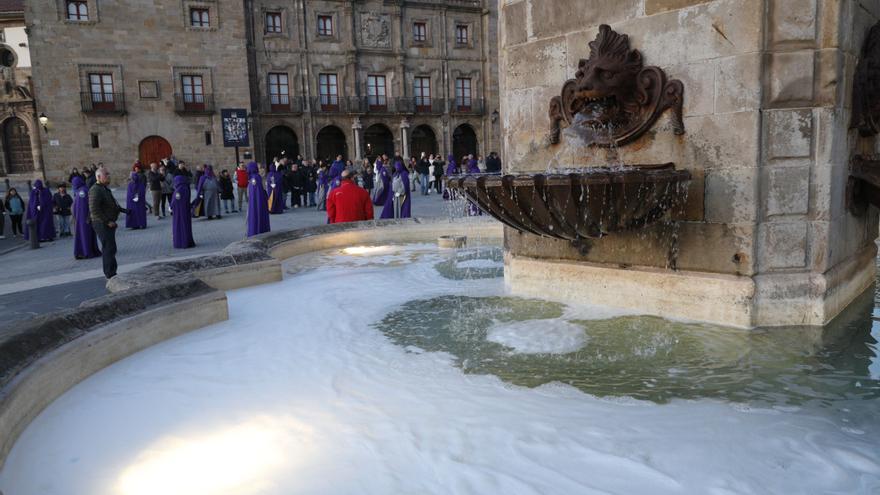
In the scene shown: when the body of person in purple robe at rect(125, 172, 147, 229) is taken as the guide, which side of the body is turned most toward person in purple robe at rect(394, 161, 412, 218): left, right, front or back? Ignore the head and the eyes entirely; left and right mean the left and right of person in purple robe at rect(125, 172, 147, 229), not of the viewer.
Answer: left

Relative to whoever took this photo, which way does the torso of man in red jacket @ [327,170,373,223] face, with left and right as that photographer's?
facing away from the viewer

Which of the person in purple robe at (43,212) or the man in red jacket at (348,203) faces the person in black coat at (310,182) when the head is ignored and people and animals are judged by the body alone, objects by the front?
the man in red jacket

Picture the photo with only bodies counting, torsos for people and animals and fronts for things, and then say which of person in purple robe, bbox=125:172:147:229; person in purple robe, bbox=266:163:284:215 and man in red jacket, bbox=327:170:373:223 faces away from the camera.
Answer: the man in red jacket

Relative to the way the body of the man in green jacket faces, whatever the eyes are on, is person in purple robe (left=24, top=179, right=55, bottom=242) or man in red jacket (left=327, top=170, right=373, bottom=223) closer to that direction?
the man in red jacket

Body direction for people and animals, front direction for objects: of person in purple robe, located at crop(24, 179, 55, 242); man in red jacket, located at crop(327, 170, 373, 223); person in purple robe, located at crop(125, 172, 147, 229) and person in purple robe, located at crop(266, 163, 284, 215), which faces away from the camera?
the man in red jacket

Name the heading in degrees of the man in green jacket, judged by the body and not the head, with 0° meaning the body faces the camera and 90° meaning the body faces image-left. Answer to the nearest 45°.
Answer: approximately 270°

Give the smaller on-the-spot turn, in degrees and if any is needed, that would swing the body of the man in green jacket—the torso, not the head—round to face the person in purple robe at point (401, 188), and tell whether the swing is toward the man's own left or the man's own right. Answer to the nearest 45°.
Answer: approximately 45° to the man's own left

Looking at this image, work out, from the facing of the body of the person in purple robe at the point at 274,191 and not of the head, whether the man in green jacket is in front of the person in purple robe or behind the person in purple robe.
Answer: in front

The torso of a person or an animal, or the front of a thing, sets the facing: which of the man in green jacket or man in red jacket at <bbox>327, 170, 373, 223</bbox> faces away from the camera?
the man in red jacket

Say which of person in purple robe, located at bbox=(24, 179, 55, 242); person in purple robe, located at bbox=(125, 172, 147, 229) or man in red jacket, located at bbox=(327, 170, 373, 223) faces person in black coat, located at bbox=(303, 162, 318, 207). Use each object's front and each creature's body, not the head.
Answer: the man in red jacket

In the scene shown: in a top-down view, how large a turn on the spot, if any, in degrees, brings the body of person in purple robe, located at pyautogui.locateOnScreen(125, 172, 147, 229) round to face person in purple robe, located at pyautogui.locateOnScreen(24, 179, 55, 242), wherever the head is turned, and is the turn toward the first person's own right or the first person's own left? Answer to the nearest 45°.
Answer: approximately 45° to the first person's own right

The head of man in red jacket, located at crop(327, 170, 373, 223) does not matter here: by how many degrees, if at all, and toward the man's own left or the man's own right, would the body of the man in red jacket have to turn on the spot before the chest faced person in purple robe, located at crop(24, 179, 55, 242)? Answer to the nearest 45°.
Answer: approximately 45° to the man's own left
